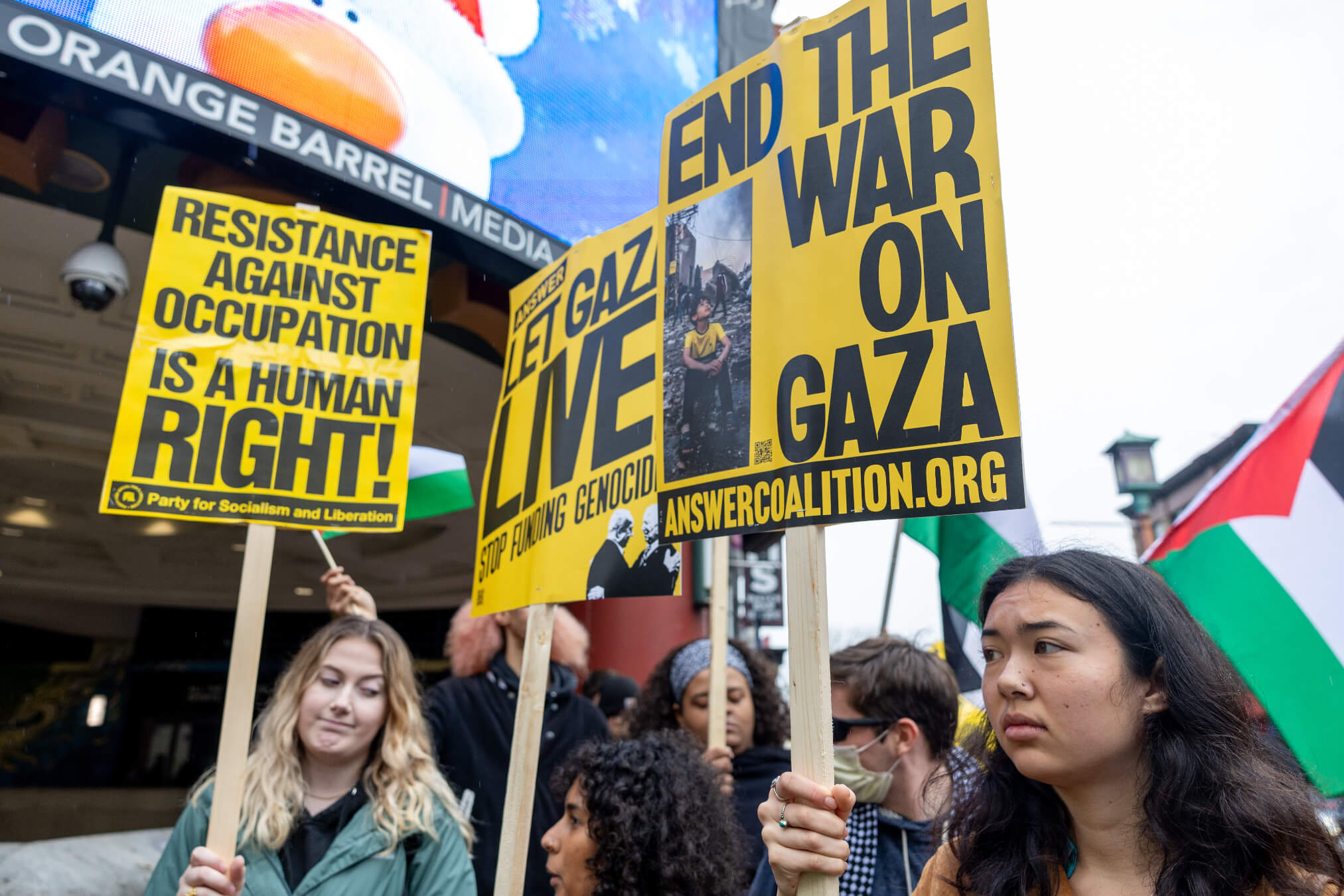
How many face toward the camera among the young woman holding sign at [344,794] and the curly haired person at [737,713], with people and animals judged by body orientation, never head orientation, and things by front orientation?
2

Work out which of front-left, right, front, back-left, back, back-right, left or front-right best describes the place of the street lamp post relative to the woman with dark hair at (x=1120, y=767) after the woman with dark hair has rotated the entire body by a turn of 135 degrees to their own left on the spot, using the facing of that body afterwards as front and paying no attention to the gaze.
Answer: left

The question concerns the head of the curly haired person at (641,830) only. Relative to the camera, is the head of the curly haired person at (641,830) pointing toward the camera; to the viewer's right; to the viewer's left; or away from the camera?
to the viewer's left

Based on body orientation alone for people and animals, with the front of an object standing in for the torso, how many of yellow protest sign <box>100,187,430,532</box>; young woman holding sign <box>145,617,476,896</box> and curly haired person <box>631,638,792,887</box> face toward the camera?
3

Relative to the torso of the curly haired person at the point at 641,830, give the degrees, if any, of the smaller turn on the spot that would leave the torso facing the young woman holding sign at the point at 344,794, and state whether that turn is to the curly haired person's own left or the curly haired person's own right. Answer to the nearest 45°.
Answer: approximately 45° to the curly haired person's own right

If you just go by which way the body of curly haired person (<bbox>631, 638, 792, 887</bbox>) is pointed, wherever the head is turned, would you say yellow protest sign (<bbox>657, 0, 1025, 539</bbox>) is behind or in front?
in front

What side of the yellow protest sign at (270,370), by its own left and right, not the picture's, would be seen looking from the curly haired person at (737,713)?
left
